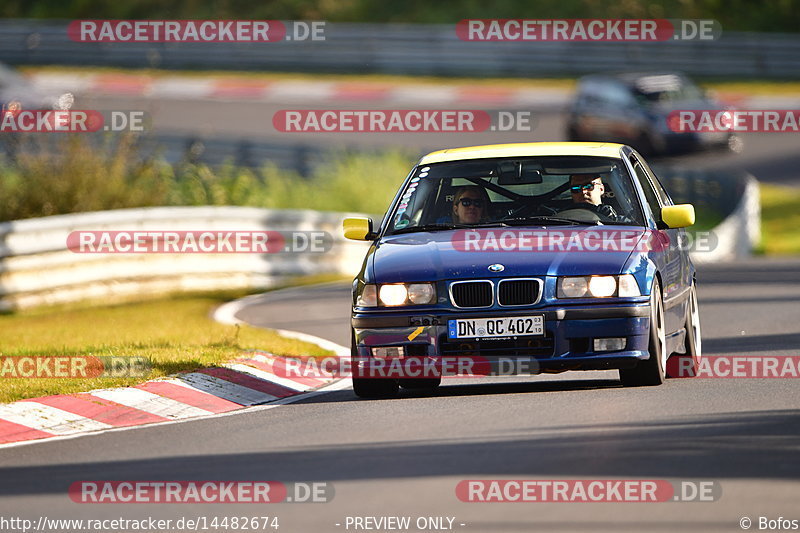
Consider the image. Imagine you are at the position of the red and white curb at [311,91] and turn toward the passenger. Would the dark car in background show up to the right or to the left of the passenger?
left

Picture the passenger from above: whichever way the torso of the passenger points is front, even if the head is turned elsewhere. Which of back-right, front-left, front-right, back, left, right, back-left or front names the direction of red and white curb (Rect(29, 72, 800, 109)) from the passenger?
back

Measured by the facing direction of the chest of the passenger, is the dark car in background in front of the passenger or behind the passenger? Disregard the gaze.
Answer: behind

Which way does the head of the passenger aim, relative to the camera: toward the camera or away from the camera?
toward the camera

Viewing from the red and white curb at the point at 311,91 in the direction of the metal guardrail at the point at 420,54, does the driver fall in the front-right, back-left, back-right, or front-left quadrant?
back-right

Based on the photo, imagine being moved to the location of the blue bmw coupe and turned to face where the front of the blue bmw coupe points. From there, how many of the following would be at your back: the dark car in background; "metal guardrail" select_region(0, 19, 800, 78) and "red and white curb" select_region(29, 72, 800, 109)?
3

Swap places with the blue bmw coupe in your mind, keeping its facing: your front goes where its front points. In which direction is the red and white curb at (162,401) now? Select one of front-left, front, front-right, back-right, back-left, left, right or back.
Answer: right

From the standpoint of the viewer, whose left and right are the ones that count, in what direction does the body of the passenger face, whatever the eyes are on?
facing the viewer

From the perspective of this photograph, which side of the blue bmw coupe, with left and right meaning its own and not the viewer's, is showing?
front

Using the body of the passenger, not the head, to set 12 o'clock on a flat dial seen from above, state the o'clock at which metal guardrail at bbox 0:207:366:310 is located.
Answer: The metal guardrail is roughly at 5 o'clock from the passenger.

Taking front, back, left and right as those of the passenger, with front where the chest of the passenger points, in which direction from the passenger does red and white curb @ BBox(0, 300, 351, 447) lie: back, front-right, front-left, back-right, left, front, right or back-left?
right

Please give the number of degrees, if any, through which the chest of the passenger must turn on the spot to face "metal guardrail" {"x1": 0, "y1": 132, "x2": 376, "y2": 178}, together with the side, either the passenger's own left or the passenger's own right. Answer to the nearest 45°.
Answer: approximately 180°

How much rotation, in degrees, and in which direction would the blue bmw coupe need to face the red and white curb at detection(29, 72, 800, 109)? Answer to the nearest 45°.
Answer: approximately 180°
